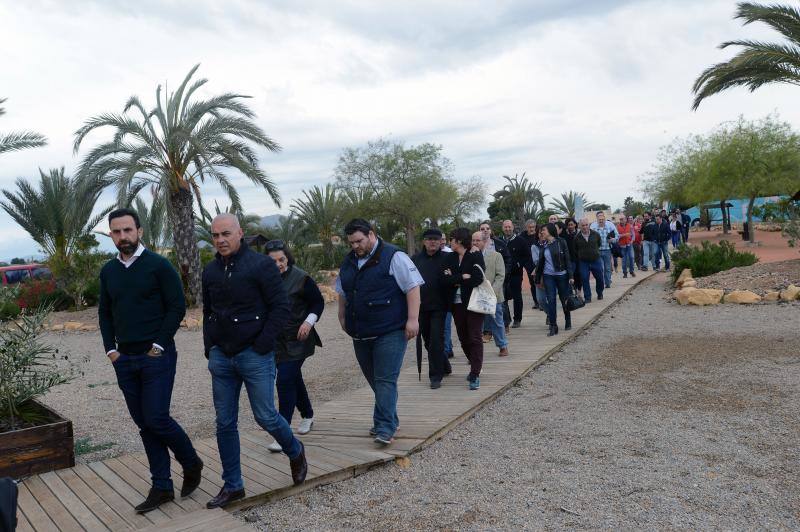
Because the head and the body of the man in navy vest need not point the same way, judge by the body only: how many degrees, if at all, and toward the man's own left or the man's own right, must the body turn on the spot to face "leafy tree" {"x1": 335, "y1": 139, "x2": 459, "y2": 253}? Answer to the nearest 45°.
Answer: approximately 135° to the man's own right

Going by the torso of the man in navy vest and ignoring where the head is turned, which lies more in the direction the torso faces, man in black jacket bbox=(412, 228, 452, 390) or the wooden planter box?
the wooden planter box

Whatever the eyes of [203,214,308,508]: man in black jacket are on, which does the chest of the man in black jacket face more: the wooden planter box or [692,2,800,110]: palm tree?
the wooden planter box

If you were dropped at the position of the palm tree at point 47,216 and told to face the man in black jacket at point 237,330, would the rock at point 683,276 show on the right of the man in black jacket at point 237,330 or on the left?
left

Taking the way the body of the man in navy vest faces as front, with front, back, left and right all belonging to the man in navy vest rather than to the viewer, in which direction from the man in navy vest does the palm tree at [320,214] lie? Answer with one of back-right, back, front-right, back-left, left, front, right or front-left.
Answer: back-right

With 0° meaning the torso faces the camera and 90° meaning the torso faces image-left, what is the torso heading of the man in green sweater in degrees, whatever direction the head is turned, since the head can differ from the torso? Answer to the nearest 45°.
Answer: approximately 45°

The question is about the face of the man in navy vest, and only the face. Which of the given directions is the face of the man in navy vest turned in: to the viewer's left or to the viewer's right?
to the viewer's left

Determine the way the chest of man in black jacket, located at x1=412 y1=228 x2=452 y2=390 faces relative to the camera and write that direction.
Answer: toward the camera

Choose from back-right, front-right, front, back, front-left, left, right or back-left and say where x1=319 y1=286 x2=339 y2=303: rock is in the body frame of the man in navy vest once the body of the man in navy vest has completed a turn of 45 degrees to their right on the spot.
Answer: right

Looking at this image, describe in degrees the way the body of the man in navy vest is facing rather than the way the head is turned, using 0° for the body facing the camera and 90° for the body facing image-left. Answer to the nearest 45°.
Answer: approximately 45°

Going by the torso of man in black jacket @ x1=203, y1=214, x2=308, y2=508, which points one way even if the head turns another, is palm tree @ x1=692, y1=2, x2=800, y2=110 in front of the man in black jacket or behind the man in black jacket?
behind
